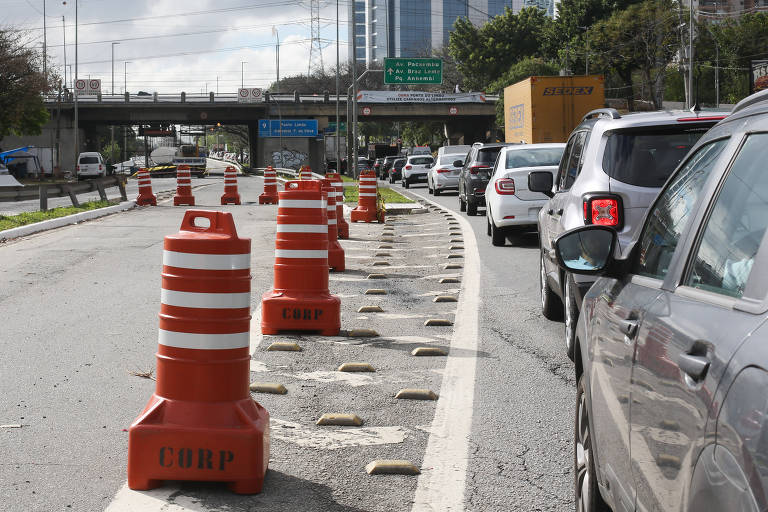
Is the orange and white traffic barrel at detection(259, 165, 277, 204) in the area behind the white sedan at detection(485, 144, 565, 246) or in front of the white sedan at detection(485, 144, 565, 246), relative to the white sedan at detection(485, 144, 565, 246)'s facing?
in front

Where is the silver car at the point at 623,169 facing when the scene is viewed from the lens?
facing away from the viewer

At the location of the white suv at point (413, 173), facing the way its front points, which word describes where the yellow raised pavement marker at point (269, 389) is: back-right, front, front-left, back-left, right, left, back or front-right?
back

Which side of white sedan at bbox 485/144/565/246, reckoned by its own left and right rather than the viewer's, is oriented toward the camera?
back

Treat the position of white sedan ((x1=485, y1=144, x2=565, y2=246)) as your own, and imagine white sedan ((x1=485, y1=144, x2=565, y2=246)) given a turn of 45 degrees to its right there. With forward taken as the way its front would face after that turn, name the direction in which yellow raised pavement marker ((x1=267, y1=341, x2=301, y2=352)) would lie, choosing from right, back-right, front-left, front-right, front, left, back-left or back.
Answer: back-right

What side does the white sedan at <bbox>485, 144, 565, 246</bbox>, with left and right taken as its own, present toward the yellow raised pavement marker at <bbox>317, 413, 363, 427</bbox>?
back

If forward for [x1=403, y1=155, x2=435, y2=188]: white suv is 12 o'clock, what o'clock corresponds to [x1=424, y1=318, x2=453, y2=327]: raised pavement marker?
The raised pavement marker is roughly at 6 o'clock from the white suv.

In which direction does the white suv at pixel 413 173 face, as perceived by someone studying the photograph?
facing away from the viewer

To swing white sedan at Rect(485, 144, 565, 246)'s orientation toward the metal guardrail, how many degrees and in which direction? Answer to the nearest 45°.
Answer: approximately 45° to its left

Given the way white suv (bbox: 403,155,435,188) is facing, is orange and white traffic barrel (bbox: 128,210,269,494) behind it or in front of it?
behind

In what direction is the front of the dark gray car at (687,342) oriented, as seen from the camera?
facing away from the viewer and to the left of the viewer
